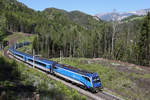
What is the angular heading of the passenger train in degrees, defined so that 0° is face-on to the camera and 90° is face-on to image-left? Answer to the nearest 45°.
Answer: approximately 315°
